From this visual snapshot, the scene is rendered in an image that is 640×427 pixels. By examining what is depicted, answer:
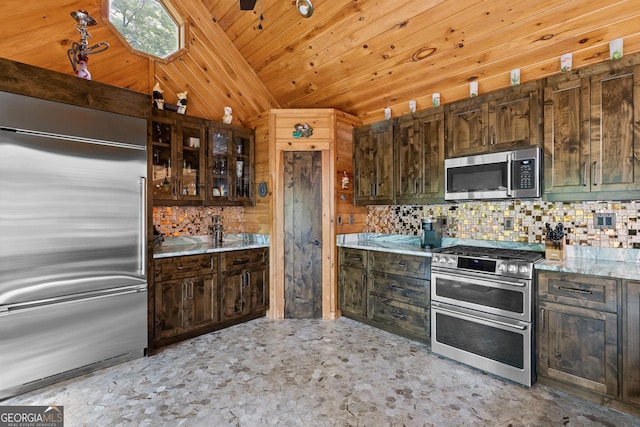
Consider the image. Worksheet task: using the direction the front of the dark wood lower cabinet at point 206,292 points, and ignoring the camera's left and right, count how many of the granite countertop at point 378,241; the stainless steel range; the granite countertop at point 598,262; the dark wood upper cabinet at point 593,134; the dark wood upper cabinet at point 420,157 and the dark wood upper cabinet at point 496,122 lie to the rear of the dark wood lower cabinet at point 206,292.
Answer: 0

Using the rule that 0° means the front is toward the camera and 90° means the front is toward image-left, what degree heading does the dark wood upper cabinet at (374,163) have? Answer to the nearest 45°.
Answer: approximately 45°

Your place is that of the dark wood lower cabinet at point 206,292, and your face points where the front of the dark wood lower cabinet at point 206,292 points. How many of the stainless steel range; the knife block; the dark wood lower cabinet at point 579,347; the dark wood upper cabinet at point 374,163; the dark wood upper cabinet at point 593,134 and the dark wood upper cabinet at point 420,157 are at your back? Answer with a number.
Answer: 0

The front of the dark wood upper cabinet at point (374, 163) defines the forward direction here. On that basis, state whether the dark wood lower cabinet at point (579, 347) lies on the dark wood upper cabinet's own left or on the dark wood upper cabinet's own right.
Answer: on the dark wood upper cabinet's own left

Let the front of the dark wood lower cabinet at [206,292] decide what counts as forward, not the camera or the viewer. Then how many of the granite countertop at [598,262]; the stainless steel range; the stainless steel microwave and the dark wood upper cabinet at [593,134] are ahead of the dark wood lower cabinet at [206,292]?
4

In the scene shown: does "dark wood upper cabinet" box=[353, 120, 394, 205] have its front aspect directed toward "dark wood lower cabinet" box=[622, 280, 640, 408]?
no

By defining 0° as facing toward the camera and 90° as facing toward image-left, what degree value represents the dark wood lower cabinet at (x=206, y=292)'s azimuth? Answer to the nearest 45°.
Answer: approximately 315°

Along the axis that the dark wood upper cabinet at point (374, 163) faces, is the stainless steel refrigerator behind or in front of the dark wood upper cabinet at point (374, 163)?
in front

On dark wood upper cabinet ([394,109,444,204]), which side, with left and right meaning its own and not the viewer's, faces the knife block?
left

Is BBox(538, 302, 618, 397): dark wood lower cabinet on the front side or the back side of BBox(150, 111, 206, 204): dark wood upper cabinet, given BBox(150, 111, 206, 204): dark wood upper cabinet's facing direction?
on the front side

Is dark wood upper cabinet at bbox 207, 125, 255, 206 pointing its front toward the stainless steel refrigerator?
no

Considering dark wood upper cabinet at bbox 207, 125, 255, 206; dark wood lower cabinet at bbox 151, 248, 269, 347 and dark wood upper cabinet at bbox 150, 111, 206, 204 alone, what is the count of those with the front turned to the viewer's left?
0

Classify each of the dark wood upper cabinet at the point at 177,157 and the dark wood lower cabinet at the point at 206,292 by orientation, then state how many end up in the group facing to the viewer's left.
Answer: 0

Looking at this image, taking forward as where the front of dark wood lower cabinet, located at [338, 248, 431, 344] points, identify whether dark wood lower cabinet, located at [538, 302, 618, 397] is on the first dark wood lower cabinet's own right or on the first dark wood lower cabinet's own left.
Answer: on the first dark wood lower cabinet's own left

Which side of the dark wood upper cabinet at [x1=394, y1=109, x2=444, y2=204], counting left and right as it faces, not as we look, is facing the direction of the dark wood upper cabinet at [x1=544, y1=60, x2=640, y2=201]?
left

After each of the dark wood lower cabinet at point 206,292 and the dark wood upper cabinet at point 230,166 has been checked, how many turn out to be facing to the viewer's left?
0

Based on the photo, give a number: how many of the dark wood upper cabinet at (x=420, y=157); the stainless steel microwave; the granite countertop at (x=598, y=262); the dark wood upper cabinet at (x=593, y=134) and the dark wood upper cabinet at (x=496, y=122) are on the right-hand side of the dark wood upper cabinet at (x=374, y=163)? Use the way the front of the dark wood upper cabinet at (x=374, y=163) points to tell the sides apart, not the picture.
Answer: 0

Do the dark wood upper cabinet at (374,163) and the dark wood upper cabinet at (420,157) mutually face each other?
no
